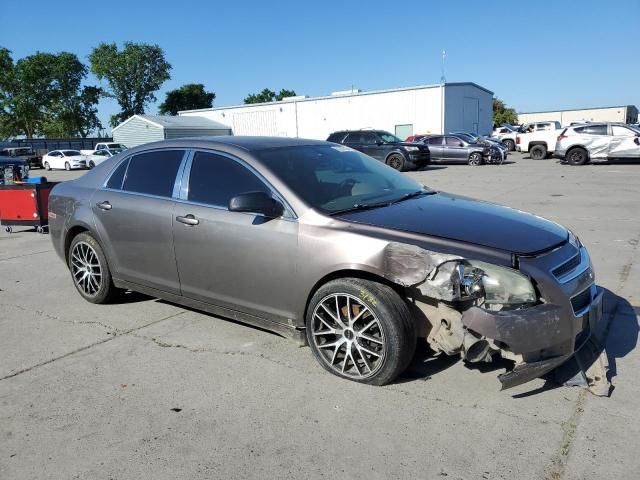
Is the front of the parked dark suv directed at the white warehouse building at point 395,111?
no

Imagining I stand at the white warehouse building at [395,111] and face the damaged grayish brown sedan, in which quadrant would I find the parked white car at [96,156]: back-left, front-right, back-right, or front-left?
front-right

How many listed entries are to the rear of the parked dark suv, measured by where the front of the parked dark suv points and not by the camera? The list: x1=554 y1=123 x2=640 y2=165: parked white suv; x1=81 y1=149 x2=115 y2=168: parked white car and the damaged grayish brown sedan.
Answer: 1

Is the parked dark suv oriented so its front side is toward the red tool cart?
no

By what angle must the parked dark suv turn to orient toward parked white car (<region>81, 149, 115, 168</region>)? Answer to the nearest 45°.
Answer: approximately 180°

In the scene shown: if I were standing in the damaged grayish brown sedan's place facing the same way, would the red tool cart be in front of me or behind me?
behind

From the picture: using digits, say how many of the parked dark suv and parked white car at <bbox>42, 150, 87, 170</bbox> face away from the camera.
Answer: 0

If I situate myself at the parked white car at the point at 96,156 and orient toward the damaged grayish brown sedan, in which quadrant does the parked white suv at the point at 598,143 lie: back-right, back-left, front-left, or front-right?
front-left

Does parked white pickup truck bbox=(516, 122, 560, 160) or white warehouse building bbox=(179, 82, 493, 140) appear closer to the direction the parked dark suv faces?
the parked white pickup truck

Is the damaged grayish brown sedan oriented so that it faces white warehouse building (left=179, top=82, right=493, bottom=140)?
no

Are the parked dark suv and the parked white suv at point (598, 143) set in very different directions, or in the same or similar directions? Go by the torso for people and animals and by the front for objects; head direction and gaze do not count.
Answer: same or similar directions

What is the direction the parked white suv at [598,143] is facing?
to the viewer's right

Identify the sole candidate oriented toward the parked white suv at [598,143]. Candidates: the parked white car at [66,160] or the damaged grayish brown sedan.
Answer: the parked white car

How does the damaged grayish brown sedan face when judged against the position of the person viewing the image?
facing the viewer and to the right of the viewer

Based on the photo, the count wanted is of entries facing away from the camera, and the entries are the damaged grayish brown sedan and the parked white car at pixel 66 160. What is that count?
0

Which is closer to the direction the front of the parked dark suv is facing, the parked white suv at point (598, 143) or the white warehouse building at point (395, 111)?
the parked white suv
